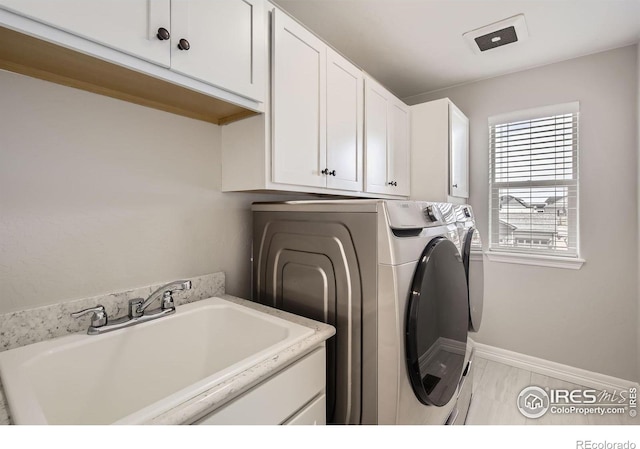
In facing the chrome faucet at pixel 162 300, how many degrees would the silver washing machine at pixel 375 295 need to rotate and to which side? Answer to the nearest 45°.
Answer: approximately 135° to its right

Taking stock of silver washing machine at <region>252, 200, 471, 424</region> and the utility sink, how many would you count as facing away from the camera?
0

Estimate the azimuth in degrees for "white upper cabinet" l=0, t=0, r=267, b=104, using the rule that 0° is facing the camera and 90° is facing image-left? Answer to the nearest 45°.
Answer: approximately 315°

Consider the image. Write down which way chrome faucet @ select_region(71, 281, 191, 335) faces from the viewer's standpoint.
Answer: facing the viewer and to the right of the viewer

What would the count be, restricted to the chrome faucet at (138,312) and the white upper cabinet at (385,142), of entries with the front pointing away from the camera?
0

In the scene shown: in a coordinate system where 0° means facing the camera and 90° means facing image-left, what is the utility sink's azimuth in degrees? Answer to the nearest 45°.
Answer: approximately 315°
